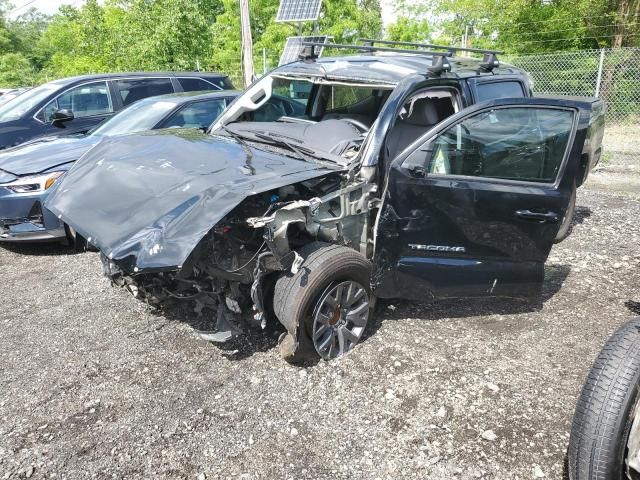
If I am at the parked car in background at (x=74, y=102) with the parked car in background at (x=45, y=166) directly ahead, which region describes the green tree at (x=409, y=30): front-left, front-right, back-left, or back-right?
back-left

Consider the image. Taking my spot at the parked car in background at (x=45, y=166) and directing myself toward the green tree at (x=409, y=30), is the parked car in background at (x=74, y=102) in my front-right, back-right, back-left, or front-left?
front-left

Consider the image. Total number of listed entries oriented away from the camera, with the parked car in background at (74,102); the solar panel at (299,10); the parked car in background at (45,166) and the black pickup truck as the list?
0

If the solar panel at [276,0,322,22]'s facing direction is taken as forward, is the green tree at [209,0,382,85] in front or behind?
behind

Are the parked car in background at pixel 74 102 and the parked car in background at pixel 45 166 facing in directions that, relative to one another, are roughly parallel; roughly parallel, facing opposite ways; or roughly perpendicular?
roughly parallel

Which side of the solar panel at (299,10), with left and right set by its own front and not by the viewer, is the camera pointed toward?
front

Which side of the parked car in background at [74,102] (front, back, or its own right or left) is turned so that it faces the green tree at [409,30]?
back

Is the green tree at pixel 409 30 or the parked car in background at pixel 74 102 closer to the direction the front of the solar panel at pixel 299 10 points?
the parked car in background

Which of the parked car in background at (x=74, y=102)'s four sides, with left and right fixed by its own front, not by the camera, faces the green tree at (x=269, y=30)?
back

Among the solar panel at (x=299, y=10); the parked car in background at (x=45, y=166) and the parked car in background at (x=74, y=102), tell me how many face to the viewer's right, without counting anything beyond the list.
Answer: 0

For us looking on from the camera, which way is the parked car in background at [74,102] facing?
facing the viewer and to the left of the viewer

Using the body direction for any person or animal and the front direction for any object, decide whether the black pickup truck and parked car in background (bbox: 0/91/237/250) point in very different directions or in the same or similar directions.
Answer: same or similar directions
